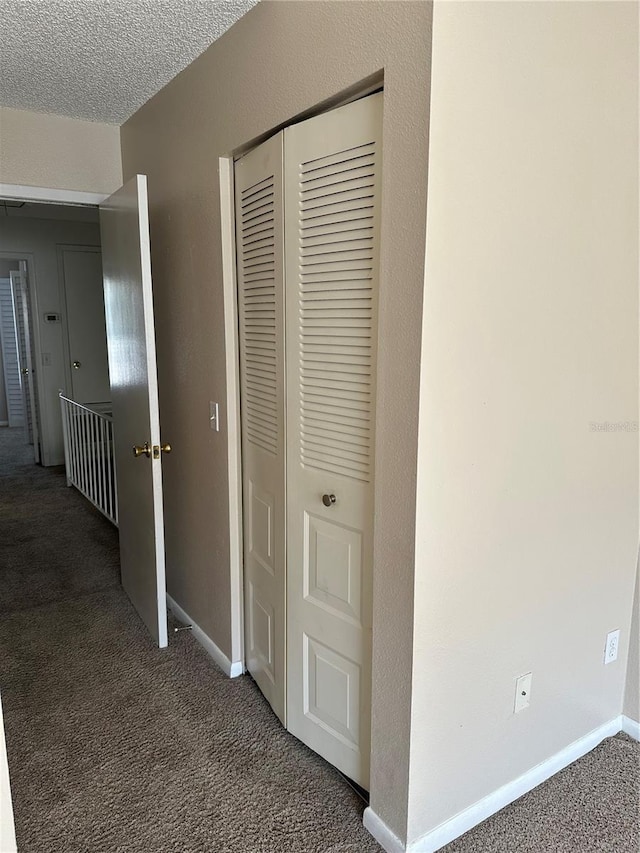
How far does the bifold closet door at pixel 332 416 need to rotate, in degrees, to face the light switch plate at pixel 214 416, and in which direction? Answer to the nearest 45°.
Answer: approximately 90° to its right

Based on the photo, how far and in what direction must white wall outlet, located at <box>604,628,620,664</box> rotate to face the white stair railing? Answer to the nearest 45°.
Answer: approximately 135° to its right

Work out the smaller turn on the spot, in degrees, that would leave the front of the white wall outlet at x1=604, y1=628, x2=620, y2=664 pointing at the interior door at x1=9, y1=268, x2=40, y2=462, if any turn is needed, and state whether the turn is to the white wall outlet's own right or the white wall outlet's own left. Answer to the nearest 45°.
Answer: approximately 135° to the white wall outlet's own right

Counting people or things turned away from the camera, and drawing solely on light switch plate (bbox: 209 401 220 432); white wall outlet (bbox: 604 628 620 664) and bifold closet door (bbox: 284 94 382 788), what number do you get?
0

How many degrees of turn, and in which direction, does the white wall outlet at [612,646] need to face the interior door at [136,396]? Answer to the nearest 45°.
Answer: approximately 135° to its right

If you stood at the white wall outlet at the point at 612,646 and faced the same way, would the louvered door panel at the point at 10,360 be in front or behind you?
behind

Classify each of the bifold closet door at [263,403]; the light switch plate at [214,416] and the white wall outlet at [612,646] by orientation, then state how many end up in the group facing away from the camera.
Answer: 0

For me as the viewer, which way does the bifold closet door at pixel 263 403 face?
facing the viewer and to the left of the viewer

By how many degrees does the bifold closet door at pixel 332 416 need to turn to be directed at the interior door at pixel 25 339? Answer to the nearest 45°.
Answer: approximately 90° to its right
